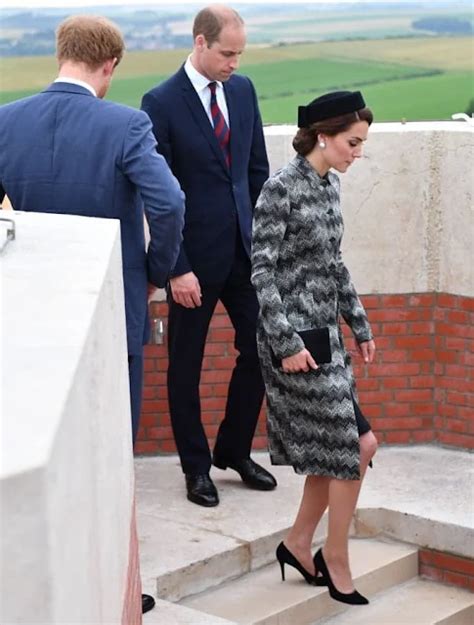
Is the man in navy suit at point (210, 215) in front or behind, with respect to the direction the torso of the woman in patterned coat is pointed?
behind

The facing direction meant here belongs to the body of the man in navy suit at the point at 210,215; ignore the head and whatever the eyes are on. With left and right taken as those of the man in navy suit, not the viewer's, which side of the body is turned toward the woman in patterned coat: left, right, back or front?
front

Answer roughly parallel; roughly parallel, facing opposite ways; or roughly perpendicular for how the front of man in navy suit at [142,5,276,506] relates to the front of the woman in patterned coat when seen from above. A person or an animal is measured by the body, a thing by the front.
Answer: roughly parallel

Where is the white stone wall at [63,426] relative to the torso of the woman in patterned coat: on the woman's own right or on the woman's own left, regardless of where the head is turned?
on the woman's own right

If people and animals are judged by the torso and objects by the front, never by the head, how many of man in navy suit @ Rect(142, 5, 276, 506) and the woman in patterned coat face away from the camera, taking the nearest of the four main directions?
0

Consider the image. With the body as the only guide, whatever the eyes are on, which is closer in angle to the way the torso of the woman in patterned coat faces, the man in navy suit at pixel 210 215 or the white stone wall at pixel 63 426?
the white stone wall

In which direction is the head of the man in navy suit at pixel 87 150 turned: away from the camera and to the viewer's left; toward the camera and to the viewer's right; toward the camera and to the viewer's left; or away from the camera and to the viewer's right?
away from the camera and to the viewer's right

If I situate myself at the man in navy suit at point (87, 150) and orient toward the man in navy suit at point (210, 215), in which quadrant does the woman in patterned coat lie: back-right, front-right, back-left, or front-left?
front-right

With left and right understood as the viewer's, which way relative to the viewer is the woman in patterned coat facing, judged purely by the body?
facing the viewer and to the right of the viewer

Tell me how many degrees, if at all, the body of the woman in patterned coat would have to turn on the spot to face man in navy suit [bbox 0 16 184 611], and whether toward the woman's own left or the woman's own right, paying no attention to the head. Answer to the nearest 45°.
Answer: approximately 90° to the woman's own right
